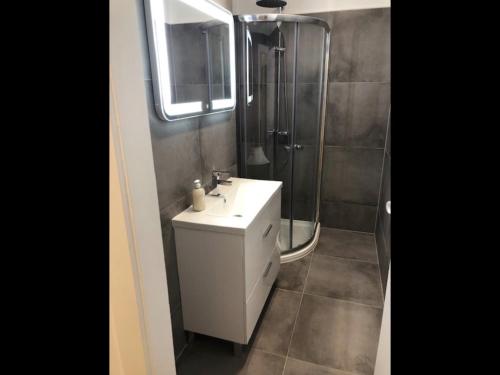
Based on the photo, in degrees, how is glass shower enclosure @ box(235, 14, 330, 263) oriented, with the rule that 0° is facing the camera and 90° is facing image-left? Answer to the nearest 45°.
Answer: approximately 315°

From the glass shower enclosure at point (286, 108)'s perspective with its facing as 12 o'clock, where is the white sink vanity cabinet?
The white sink vanity cabinet is roughly at 2 o'clock from the glass shower enclosure.

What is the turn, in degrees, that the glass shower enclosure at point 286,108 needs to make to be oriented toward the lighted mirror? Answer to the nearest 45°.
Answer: approximately 90° to its right

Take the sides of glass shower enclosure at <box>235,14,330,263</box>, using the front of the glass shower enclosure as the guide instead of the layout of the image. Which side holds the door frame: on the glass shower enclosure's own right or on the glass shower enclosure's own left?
on the glass shower enclosure's own right
